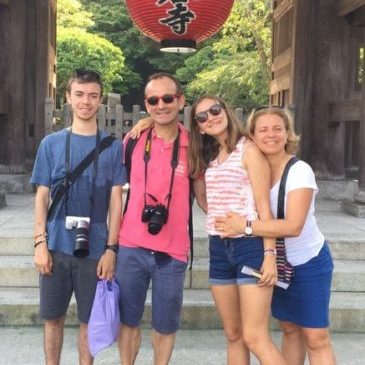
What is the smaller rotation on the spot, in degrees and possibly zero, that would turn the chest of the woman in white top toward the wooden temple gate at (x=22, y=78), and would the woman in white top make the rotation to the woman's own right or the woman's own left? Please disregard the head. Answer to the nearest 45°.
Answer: approximately 90° to the woman's own right

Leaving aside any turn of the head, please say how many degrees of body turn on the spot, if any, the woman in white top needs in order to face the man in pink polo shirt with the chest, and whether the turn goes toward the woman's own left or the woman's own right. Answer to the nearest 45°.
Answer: approximately 45° to the woman's own right

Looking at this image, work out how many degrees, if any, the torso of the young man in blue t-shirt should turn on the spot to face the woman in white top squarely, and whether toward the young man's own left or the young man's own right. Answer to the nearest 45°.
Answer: approximately 45° to the young man's own left

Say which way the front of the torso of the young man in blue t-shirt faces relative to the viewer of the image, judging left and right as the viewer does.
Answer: facing the viewer

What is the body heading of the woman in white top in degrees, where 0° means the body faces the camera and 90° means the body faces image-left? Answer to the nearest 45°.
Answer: approximately 45°

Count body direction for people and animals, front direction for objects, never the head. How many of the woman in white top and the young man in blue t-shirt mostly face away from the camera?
0

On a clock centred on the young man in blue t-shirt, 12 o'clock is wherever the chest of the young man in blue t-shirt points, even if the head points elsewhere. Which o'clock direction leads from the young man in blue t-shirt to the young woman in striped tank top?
The young woman in striped tank top is roughly at 10 o'clock from the young man in blue t-shirt.
